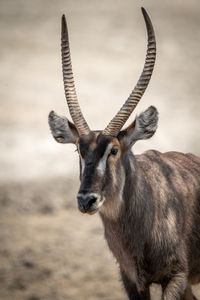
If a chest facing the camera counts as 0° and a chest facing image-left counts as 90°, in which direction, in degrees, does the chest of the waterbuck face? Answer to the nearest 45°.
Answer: approximately 45°
